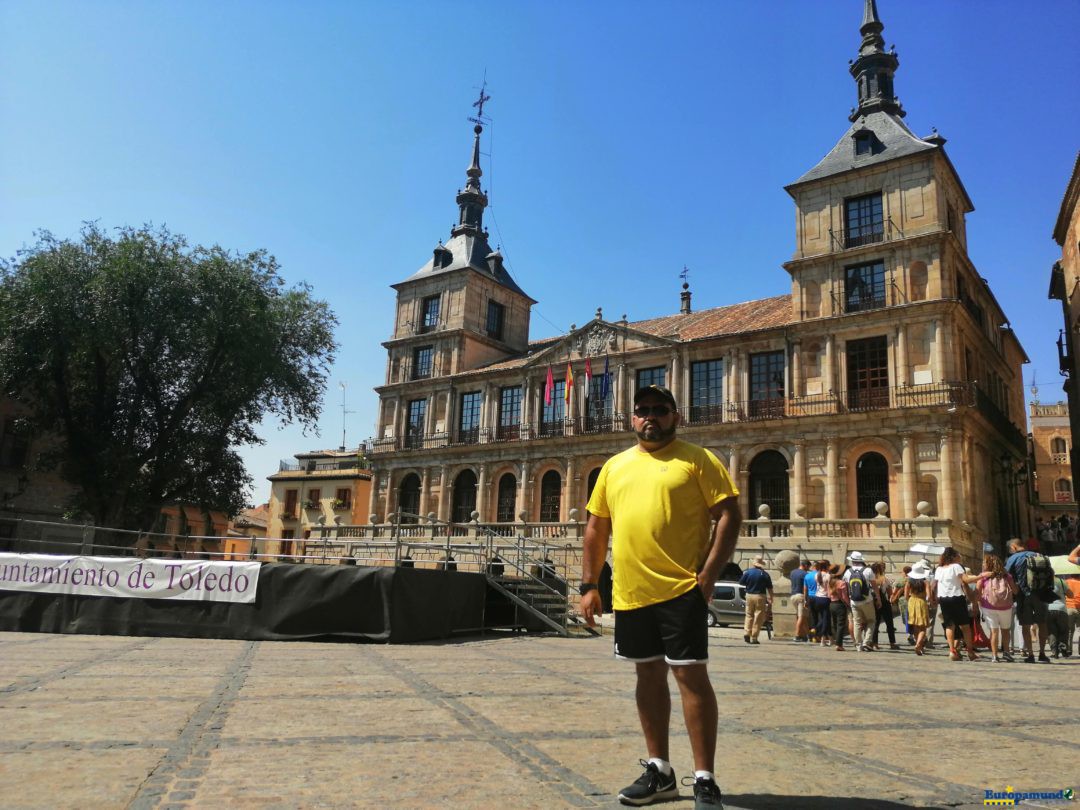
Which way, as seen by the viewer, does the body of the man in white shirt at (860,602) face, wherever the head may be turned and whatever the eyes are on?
away from the camera

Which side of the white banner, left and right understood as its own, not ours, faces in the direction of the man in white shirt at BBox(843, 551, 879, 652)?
left

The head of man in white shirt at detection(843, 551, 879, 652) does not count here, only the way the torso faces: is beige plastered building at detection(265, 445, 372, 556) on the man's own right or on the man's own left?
on the man's own left

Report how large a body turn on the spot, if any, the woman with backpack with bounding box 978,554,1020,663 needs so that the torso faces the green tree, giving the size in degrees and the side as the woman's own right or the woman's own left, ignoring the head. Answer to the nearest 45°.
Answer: approximately 90° to the woman's own left

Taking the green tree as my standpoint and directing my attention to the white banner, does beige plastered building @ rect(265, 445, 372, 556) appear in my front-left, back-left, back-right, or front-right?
back-left

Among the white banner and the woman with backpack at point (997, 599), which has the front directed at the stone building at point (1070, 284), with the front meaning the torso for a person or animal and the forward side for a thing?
the woman with backpack

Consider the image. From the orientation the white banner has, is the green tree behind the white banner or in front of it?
behind

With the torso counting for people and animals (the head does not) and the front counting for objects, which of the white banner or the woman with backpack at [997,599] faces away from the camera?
the woman with backpack

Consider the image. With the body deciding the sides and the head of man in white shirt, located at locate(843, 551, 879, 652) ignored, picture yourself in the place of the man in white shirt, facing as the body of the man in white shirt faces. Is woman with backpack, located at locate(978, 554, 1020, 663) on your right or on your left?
on your right

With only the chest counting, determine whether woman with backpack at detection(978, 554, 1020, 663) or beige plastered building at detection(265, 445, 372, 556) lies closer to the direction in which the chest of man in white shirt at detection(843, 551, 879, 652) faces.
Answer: the beige plastered building

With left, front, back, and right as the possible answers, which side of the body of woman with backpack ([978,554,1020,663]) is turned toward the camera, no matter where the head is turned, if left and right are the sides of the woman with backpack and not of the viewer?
back

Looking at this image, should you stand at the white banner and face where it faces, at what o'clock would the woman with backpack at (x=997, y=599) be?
The woman with backpack is roughly at 10 o'clock from the white banner.
